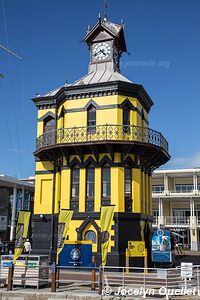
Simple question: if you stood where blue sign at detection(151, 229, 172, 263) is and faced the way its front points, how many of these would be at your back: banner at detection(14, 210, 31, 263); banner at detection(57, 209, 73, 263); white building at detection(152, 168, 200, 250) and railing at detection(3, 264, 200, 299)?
1

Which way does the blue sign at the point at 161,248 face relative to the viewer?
toward the camera

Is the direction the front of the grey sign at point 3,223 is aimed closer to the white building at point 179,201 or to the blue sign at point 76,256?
the blue sign

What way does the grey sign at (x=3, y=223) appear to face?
toward the camera

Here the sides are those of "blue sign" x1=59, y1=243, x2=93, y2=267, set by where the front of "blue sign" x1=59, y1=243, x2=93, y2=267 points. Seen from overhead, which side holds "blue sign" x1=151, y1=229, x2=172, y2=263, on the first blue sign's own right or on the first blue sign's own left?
on the first blue sign's own left

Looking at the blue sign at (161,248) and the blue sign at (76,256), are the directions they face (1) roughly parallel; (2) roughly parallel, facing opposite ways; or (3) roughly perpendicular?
roughly parallel

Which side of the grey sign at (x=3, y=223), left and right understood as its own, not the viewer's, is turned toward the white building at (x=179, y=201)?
left

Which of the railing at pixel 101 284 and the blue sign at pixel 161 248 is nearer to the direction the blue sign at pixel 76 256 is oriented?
the railing

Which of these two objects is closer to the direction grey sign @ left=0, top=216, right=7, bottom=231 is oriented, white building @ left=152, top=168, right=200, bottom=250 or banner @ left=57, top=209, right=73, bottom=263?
the banner

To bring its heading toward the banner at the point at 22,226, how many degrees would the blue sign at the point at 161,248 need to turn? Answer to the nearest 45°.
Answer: approximately 45° to its right

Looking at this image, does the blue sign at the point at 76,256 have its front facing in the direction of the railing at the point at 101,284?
yes

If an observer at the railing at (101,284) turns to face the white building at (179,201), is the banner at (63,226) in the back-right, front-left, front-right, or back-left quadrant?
front-left

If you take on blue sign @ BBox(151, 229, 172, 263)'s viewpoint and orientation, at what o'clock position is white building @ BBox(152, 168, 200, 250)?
The white building is roughly at 6 o'clock from the blue sign.
